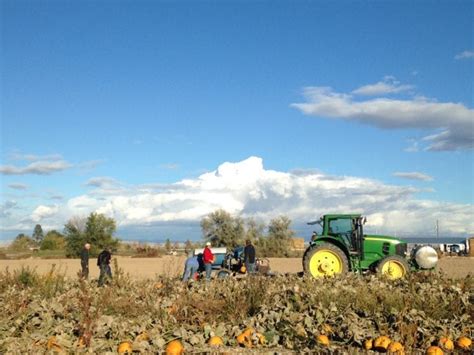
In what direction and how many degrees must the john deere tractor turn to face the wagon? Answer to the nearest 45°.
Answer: approximately 180°

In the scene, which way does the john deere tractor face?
to the viewer's right

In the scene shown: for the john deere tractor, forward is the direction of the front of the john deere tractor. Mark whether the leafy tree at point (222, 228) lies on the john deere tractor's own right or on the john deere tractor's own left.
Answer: on the john deere tractor's own left
